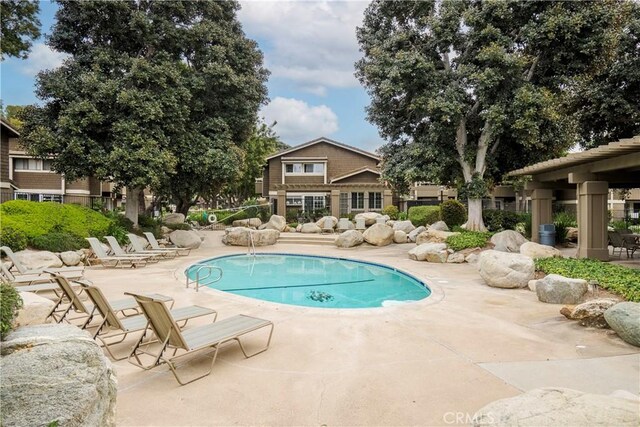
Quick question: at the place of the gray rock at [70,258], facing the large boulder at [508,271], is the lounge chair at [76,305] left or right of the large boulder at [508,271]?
right

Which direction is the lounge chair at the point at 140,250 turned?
to the viewer's right

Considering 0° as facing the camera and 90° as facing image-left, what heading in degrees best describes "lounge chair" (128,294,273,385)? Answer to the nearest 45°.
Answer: approximately 225°

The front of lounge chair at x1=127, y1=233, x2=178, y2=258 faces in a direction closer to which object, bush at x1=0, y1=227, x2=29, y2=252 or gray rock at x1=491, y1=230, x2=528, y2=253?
the gray rock

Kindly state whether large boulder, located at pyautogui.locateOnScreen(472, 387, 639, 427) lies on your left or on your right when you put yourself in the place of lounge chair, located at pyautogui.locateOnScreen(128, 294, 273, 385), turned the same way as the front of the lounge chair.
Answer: on your right

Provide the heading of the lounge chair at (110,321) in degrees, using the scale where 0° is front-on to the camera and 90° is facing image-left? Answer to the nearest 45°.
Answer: approximately 225°

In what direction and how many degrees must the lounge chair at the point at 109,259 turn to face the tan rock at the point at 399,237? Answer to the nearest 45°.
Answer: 0° — it already faces it

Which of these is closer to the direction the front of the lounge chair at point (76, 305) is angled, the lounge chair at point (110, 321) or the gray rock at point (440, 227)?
the gray rock

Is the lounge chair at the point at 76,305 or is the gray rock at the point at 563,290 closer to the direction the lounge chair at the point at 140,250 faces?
the gray rock

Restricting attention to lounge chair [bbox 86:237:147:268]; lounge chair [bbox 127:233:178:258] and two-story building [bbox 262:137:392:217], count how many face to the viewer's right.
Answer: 2

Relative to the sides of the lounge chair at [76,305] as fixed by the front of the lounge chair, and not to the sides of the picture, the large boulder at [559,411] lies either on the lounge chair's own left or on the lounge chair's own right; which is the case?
on the lounge chair's own right

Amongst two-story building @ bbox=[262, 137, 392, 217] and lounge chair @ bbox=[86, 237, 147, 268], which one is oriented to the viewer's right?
the lounge chair

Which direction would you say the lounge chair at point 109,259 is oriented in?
to the viewer's right
